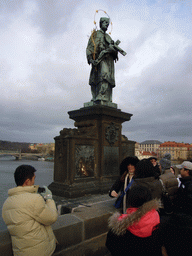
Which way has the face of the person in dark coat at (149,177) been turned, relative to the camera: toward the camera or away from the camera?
away from the camera

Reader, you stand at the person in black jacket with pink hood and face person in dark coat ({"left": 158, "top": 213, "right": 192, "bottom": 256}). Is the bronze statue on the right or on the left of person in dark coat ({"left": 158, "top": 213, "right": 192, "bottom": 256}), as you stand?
left

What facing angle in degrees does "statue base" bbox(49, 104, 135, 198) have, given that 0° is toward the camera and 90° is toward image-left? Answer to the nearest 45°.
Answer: approximately 315°

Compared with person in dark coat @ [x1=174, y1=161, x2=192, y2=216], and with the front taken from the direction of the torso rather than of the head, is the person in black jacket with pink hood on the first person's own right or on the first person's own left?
on the first person's own left

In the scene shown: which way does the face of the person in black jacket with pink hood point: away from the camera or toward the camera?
away from the camera

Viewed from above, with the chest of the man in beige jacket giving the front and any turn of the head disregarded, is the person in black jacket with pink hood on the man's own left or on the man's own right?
on the man's own right

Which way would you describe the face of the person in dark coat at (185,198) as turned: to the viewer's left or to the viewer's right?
to the viewer's left
